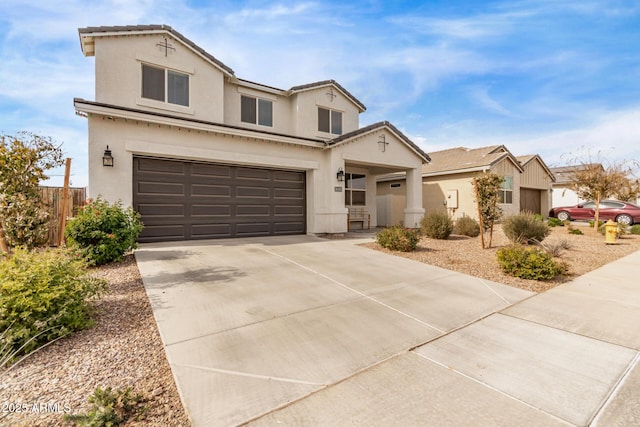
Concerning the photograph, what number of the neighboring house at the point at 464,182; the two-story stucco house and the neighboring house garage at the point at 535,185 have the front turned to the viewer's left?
0

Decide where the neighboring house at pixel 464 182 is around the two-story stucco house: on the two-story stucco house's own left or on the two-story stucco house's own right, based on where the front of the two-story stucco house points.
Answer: on the two-story stucco house's own left

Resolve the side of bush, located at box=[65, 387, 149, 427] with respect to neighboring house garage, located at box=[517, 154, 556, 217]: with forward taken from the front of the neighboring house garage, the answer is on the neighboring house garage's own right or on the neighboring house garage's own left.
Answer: on the neighboring house garage's own right

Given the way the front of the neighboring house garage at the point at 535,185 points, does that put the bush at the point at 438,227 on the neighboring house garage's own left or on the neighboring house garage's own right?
on the neighboring house garage's own right

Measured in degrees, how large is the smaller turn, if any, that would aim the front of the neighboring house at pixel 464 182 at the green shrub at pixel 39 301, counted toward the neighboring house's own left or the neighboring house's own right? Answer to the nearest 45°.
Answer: approximately 45° to the neighboring house's own right

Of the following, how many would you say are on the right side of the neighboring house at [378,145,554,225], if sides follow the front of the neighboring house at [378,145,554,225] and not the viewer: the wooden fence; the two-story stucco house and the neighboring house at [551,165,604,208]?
2

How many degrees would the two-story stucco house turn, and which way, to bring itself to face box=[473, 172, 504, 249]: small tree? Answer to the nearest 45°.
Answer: approximately 45° to its left

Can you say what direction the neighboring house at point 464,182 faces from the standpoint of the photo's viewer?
facing the viewer and to the right of the viewer
